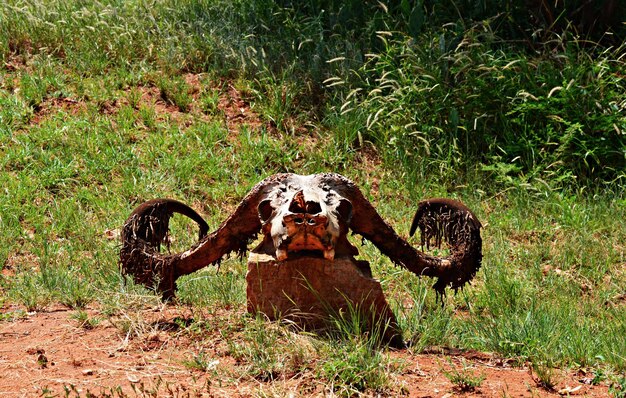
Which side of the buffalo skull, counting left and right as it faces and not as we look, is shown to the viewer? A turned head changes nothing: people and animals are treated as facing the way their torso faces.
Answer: front
